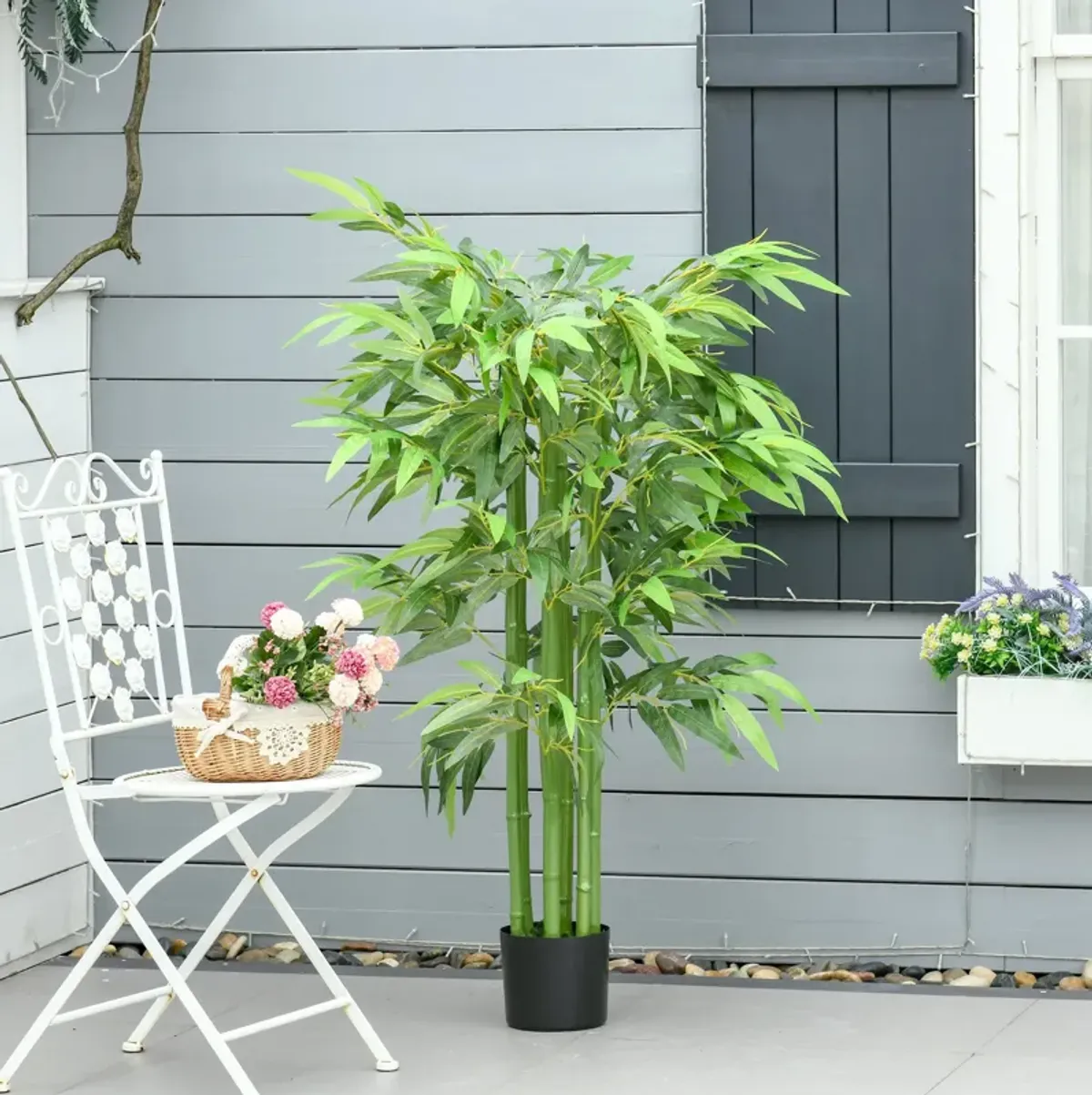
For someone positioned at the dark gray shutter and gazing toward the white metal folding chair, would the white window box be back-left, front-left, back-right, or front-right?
back-left

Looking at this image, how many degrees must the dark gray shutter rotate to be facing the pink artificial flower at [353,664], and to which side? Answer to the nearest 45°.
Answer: approximately 45° to its right

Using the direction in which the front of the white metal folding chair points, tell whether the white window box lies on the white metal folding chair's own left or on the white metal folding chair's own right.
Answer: on the white metal folding chair's own left

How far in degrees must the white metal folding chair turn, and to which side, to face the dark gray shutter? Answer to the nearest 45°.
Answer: approximately 45° to its left

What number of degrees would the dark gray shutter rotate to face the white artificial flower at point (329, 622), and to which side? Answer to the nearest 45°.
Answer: approximately 45° to its right

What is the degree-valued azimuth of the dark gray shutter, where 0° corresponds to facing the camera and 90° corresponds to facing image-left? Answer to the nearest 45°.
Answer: approximately 0°

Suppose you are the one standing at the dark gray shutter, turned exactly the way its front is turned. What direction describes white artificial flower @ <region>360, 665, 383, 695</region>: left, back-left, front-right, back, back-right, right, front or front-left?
front-right

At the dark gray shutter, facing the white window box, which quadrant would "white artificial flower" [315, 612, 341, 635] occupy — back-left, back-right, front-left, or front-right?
back-right
